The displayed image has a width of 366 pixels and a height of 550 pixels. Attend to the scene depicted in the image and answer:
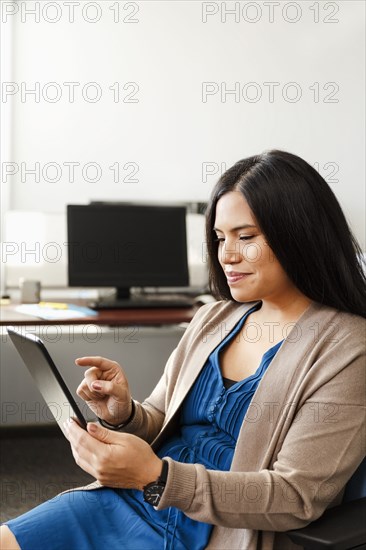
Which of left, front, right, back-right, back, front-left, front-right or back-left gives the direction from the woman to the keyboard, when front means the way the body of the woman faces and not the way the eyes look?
back-right

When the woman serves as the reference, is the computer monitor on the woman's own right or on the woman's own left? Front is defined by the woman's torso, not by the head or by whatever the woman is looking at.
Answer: on the woman's own right

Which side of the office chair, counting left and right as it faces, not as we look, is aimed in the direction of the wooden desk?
right

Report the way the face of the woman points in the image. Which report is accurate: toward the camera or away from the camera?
toward the camera

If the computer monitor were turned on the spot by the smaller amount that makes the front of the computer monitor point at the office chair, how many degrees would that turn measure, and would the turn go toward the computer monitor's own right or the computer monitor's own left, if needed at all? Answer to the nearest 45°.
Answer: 0° — it already faces it

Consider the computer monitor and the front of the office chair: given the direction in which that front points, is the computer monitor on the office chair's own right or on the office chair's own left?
on the office chair's own right

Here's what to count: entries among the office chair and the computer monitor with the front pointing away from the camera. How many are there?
0

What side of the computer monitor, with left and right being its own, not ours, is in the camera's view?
front

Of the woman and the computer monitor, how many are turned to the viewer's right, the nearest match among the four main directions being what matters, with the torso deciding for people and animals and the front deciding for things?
0

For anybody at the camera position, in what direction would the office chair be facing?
facing the viewer and to the left of the viewer

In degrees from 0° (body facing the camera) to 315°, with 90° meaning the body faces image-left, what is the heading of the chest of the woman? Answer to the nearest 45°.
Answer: approximately 45°
